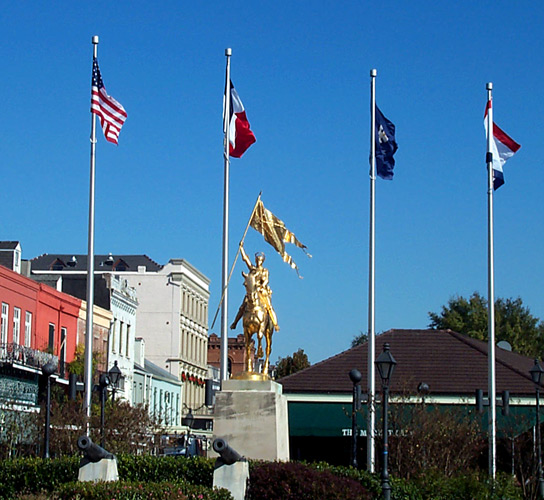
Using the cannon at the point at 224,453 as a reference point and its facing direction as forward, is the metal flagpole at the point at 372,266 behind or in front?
behind

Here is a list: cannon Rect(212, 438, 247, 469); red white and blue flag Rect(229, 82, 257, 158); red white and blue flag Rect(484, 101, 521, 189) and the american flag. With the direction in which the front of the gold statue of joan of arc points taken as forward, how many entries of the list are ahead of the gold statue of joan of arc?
1

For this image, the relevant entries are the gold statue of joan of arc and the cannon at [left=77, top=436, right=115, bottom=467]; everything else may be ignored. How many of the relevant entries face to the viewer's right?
0

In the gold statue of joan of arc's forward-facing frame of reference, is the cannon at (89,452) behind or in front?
in front

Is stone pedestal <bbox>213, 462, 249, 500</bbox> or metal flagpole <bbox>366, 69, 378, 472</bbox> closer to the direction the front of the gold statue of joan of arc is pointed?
the stone pedestal

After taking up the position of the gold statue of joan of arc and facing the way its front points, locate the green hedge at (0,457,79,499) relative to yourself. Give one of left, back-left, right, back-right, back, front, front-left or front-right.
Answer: front-right

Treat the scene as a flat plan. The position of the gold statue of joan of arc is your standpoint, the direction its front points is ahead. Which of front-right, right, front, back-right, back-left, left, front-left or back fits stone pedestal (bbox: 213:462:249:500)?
front

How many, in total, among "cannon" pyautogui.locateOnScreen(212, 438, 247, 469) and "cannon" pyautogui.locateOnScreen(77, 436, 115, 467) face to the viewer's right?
0

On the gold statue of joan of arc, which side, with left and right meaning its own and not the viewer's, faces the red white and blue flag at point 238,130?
back

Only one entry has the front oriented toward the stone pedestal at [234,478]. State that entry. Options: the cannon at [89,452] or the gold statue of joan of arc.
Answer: the gold statue of joan of arc

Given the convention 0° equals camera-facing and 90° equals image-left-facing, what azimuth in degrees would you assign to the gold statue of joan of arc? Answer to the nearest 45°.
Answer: approximately 0°

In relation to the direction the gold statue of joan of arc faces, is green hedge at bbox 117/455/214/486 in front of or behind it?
in front

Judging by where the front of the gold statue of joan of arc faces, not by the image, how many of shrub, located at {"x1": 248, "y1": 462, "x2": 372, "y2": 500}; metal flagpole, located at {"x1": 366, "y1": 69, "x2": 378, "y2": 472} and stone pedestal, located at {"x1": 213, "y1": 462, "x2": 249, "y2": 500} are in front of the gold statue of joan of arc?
2
